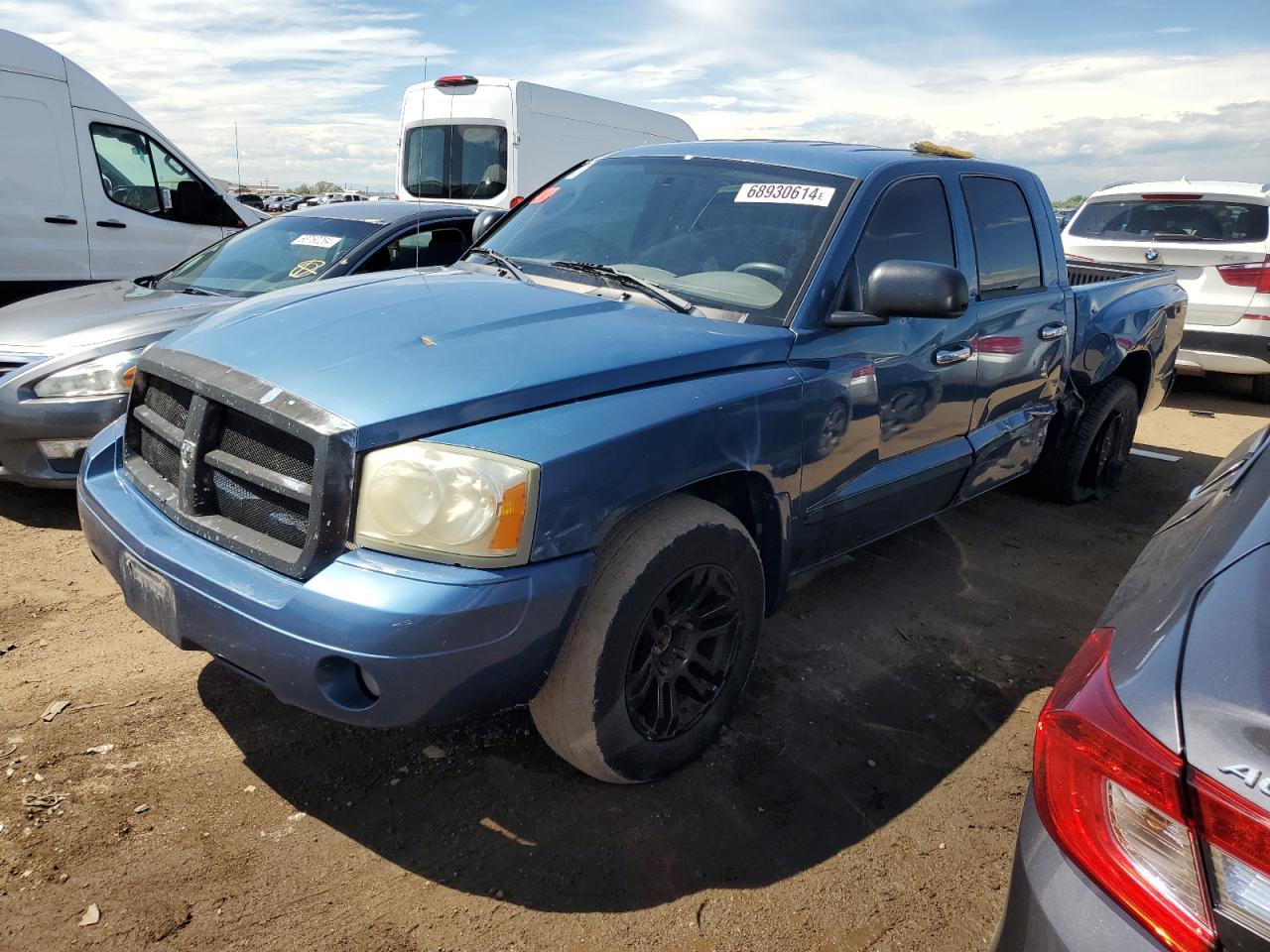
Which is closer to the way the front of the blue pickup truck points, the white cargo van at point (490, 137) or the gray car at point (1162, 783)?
the gray car

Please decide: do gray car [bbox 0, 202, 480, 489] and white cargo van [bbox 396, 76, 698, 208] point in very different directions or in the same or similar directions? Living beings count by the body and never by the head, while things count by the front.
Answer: very different directions

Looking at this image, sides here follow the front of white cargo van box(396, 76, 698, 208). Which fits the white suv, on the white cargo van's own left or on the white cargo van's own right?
on the white cargo van's own right

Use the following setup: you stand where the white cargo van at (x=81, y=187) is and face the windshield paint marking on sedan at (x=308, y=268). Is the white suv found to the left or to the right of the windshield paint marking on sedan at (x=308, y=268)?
left

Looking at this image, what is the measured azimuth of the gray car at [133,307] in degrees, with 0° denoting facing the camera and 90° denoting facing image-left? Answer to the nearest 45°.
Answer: approximately 45°

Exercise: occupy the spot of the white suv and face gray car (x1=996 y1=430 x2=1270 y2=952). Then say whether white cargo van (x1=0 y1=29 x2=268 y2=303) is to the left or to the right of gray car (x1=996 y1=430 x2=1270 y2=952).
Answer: right

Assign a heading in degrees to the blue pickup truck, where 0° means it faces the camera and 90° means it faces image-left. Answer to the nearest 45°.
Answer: approximately 45°

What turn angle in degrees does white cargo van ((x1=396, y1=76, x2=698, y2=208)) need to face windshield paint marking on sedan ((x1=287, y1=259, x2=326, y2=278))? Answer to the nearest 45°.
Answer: approximately 135° to its right

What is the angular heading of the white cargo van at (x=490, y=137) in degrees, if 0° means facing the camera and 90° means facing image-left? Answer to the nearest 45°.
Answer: approximately 225°

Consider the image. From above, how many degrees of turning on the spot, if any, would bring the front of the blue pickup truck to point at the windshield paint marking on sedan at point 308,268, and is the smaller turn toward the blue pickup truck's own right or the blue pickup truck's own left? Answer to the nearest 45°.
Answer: approximately 90° to the blue pickup truck's own right

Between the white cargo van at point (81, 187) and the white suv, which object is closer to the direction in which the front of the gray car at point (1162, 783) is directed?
the white suv

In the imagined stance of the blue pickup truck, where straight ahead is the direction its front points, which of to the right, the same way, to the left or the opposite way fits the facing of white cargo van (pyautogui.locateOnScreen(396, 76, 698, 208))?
the opposite way

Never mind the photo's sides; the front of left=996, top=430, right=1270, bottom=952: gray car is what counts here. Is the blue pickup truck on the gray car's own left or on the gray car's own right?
on the gray car's own left

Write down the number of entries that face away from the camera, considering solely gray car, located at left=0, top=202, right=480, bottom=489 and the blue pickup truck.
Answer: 0
